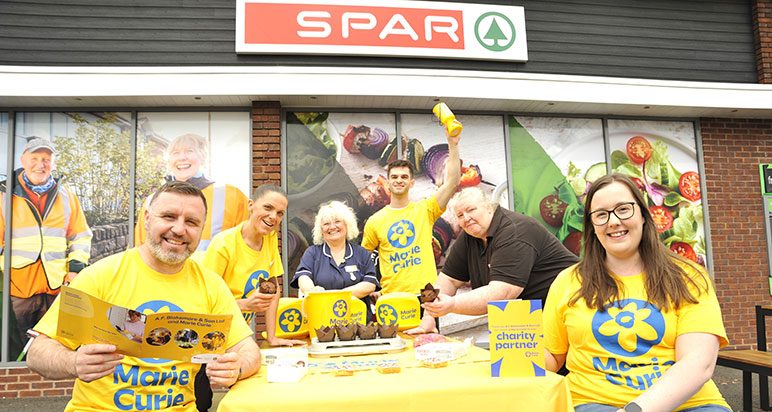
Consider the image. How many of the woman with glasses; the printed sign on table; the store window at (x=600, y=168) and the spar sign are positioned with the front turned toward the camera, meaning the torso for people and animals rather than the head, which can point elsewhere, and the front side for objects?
4

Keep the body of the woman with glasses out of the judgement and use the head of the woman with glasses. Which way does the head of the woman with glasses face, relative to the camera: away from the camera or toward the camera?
toward the camera

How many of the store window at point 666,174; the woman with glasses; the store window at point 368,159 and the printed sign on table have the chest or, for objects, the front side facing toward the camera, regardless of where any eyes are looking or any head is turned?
4

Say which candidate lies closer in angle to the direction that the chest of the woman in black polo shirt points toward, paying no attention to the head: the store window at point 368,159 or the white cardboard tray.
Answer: the white cardboard tray

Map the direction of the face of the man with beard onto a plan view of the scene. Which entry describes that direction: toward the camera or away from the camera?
toward the camera

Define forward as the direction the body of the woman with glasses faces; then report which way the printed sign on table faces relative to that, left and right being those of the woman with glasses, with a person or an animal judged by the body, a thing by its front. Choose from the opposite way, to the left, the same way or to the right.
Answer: the same way

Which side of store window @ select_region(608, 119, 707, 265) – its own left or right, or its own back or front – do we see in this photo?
front

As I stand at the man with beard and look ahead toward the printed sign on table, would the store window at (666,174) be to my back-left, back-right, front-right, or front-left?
front-left

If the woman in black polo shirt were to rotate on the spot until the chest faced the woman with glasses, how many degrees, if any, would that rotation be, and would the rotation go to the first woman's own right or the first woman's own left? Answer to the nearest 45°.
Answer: approximately 90° to the first woman's own left

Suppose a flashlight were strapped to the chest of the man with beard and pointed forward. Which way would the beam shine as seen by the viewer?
toward the camera

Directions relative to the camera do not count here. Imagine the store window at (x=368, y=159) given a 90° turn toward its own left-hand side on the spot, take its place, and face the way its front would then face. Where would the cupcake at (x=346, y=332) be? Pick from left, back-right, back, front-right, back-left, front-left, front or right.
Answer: right

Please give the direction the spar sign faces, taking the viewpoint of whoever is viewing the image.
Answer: facing the viewer
